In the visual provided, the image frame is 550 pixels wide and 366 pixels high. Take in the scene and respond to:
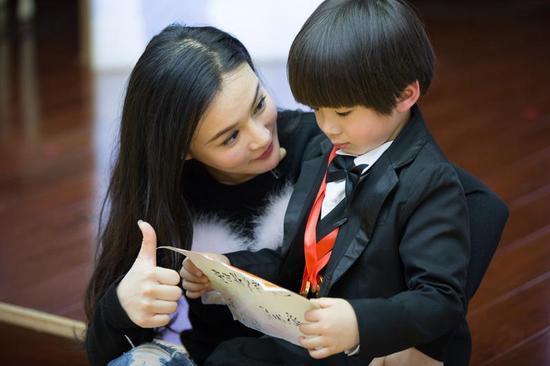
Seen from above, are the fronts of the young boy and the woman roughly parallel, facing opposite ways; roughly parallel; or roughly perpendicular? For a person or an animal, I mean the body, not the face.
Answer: roughly perpendicular

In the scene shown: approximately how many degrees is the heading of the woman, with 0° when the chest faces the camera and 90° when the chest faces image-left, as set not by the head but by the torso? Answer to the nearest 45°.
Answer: approximately 315°

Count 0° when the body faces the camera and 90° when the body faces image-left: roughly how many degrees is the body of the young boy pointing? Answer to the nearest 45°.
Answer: approximately 45°
